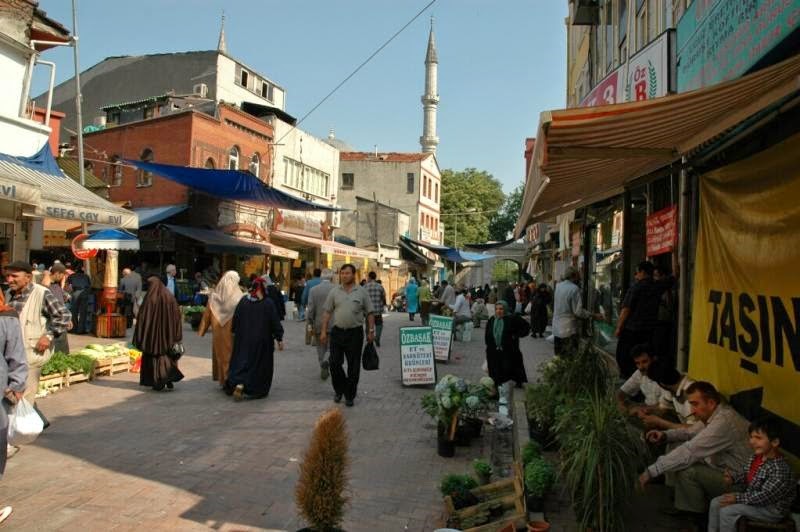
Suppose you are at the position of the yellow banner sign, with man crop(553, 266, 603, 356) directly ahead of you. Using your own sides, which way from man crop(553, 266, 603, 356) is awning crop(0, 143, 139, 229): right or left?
left

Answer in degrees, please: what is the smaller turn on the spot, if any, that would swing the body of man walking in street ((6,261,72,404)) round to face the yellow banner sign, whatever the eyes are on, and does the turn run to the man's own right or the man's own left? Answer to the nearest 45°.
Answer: approximately 90° to the man's own left

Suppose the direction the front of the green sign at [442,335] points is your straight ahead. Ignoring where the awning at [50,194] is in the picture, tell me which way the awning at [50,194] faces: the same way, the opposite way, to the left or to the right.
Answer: to the left

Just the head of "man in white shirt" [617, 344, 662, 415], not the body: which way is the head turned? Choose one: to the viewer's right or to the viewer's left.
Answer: to the viewer's left
